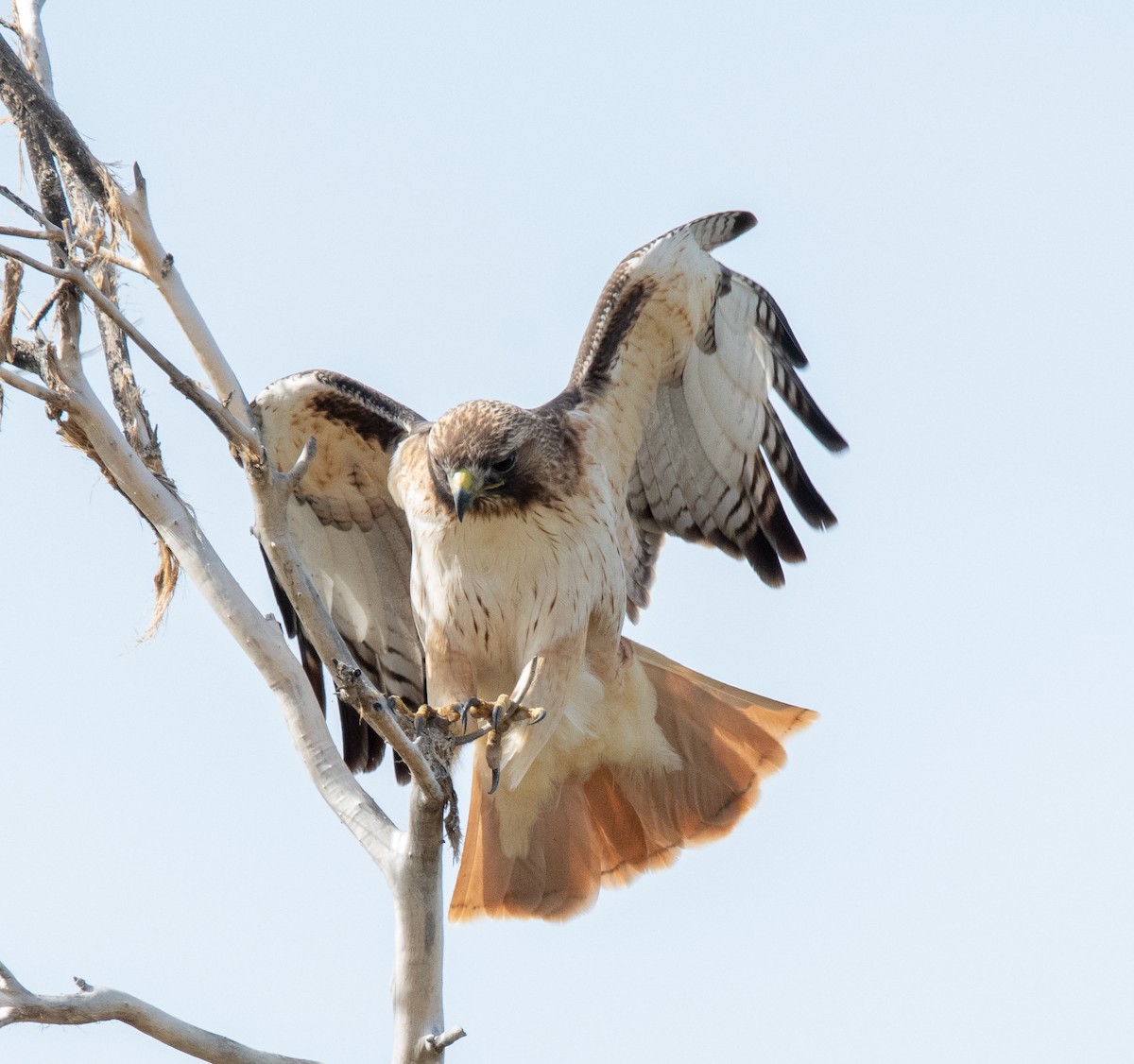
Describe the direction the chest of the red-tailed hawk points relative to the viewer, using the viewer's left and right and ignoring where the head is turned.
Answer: facing the viewer and to the left of the viewer
